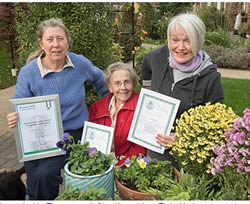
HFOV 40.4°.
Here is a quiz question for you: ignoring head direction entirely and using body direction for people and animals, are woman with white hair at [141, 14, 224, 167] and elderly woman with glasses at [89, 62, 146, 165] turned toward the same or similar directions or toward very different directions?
same or similar directions

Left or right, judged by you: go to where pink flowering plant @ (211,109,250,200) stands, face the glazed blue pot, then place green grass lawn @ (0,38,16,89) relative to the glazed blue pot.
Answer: right

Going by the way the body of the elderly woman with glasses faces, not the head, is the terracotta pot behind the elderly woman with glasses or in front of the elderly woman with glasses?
in front

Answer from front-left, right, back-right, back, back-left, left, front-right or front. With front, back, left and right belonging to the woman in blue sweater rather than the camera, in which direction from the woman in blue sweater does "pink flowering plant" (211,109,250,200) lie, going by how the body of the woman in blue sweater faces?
front-left

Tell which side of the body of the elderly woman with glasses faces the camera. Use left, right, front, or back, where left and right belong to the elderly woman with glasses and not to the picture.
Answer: front

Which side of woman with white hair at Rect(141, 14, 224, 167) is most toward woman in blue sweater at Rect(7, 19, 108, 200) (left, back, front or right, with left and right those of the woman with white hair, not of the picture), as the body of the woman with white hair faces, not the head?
right

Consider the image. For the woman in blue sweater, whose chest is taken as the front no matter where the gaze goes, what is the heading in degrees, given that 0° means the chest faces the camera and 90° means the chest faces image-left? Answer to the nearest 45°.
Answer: approximately 0°

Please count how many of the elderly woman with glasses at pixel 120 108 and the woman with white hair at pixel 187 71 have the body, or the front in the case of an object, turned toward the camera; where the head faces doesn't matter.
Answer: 2

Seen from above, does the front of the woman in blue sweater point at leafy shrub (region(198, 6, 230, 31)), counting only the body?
no

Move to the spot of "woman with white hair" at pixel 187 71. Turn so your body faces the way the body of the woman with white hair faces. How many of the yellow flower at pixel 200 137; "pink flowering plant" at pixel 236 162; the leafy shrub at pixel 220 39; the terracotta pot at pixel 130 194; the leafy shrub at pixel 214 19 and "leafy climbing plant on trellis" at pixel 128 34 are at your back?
3

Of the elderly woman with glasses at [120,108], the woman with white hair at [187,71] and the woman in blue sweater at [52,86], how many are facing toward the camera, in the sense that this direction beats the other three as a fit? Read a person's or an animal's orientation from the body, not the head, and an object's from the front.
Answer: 3

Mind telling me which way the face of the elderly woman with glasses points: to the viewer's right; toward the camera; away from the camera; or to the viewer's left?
toward the camera

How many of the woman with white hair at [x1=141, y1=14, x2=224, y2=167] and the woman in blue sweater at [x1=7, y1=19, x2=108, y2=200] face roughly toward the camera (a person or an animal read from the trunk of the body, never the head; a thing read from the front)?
2

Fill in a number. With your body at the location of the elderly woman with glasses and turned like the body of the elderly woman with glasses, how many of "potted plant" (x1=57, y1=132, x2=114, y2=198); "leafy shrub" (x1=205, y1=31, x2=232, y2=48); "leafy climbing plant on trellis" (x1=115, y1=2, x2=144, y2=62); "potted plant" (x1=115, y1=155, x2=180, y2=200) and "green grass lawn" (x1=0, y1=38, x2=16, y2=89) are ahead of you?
2

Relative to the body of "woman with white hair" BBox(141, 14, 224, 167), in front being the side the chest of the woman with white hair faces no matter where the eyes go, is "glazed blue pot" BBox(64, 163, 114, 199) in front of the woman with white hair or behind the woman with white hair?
in front

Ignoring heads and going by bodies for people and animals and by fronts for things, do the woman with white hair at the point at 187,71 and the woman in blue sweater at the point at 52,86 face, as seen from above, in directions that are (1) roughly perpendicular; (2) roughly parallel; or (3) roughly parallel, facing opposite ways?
roughly parallel

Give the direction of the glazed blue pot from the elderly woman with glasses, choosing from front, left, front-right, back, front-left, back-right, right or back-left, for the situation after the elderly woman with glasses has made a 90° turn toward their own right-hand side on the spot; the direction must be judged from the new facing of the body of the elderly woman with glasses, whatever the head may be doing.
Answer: left
